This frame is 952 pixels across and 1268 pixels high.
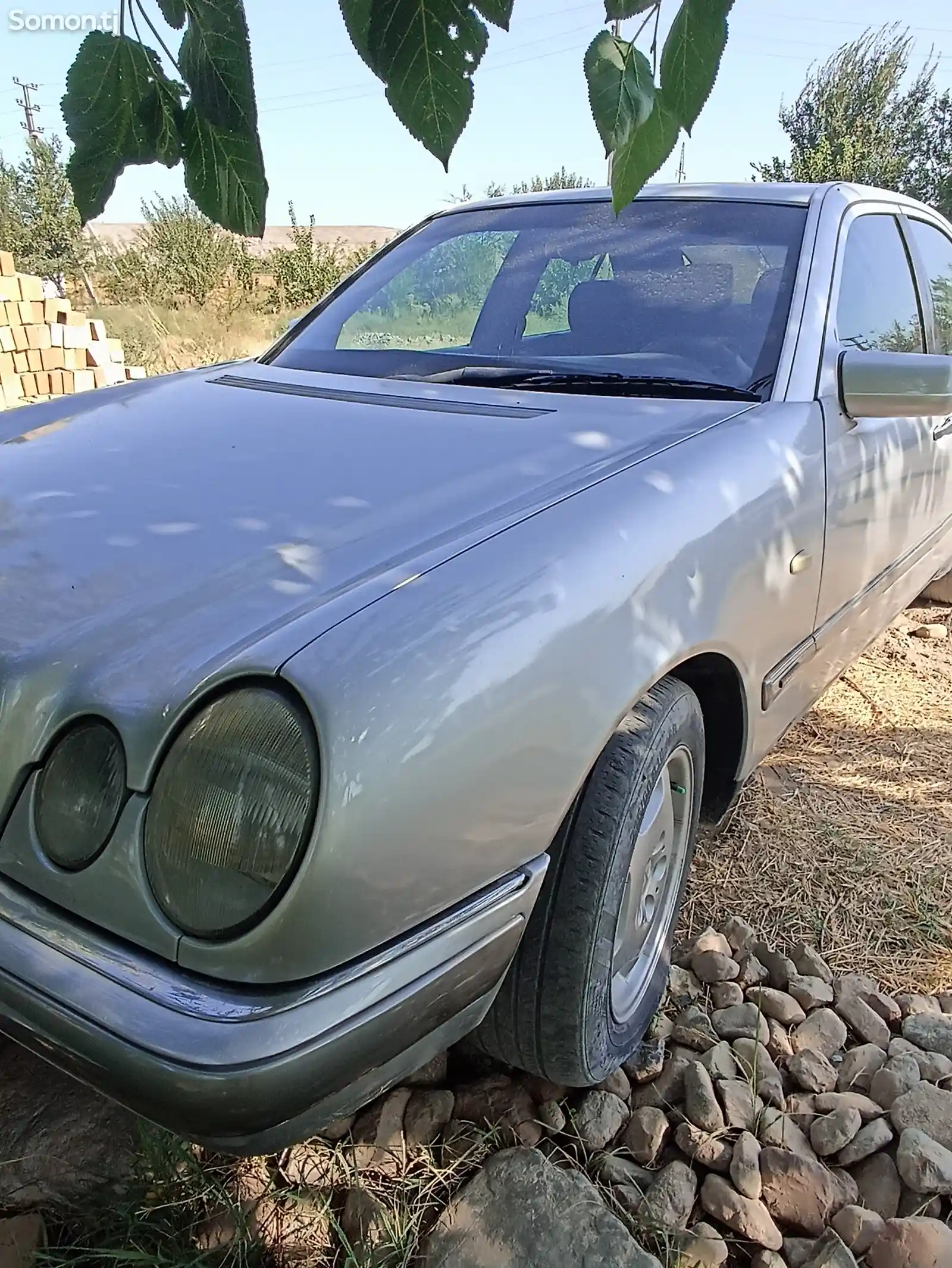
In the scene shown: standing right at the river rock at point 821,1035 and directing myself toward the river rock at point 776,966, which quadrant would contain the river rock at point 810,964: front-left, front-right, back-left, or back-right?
front-right

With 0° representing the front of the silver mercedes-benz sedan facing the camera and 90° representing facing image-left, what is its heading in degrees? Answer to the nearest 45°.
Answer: approximately 45°

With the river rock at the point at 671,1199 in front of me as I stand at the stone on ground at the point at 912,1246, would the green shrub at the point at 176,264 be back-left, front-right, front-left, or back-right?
front-right

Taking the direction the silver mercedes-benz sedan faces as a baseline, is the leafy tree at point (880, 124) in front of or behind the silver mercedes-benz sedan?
behind
